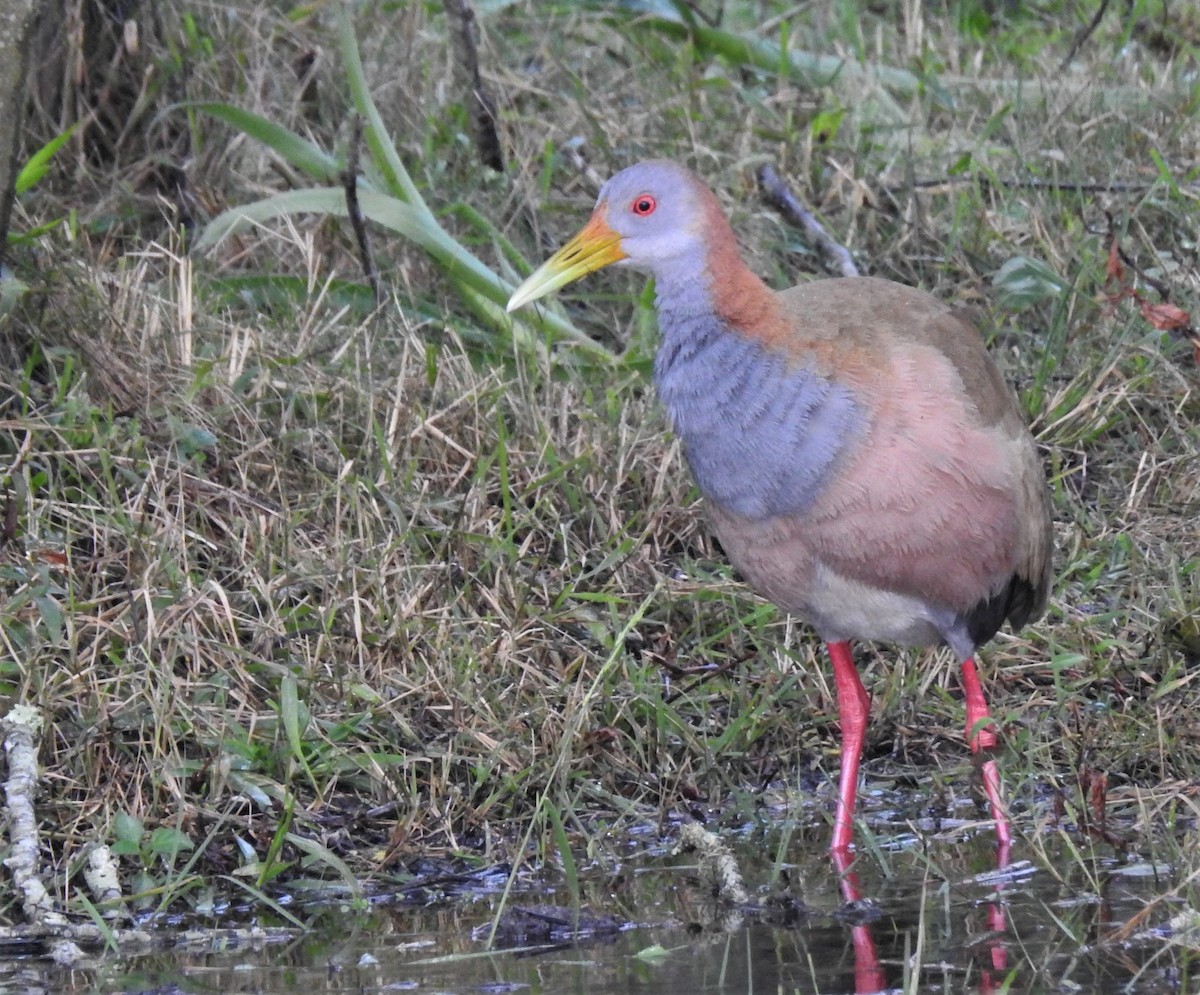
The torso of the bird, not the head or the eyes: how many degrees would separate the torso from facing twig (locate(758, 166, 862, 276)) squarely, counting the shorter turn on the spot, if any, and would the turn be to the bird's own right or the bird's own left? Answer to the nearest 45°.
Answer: approximately 135° to the bird's own right

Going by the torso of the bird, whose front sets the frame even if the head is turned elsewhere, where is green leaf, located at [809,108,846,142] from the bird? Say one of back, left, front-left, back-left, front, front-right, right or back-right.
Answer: back-right

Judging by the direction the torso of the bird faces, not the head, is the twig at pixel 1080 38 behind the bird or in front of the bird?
behind

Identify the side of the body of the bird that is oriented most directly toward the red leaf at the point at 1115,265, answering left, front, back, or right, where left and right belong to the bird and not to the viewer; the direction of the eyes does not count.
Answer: back

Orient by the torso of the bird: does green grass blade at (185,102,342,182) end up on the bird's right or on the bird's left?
on the bird's right

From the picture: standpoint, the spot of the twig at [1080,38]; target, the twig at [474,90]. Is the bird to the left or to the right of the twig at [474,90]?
left

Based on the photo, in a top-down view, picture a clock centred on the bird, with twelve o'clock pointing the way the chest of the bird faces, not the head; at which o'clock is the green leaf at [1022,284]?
The green leaf is roughly at 5 o'clock from the bird.

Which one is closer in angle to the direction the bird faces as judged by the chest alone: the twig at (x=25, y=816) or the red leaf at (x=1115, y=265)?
the twig

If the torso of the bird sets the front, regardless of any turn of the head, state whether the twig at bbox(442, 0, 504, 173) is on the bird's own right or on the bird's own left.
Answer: on the bird's own right

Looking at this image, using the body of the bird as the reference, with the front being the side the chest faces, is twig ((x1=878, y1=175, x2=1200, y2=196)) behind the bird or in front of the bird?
behind
